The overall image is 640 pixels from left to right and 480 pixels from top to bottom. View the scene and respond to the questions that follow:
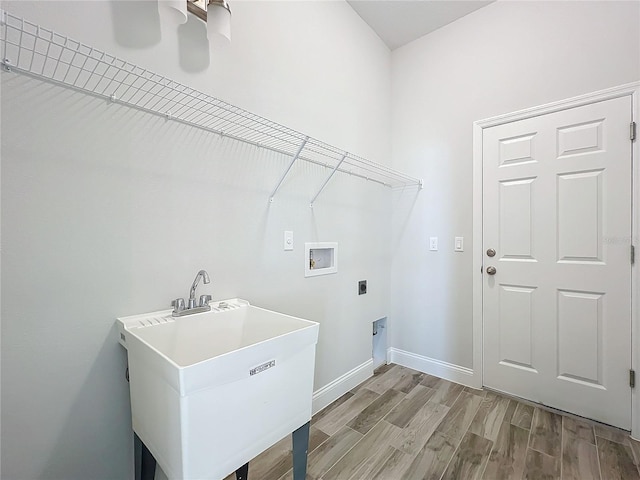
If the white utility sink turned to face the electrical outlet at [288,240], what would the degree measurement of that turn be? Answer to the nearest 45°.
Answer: approximately 90° to its left

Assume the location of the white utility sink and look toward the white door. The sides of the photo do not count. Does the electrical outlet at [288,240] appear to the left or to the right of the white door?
left

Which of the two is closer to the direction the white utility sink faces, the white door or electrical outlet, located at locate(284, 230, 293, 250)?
the white door

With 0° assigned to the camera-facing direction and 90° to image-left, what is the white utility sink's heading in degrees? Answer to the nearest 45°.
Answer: approximately 315°

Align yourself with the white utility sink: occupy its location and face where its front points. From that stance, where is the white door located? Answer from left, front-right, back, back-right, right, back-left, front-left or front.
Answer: front-left
